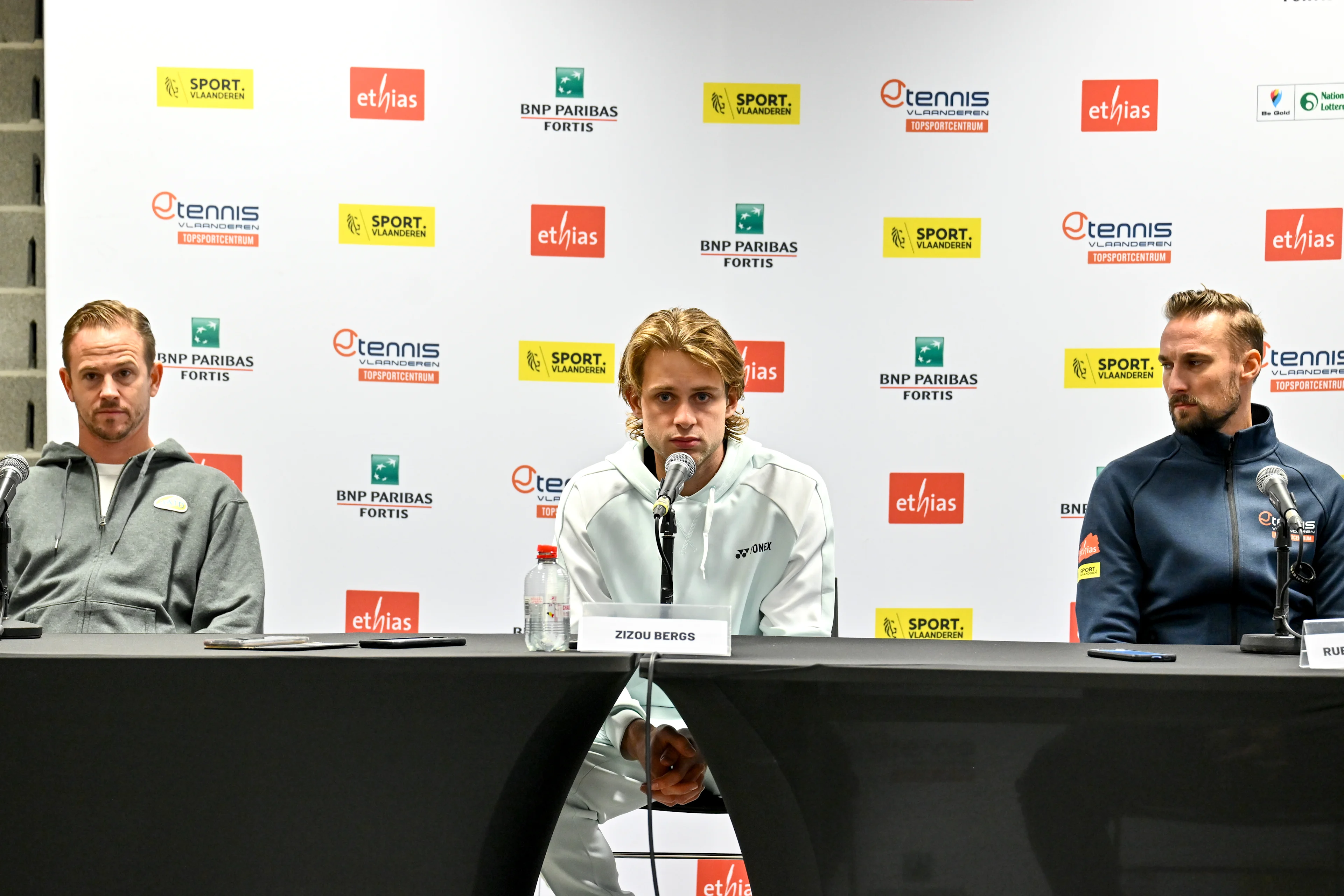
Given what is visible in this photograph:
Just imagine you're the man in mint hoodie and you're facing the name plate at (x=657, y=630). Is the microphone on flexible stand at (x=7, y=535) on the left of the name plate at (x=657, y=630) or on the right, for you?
right

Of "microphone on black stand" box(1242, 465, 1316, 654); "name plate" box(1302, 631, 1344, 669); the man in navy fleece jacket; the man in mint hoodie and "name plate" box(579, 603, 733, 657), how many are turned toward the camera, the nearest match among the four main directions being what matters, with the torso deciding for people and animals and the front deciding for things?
4

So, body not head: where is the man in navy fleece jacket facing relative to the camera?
toward the camera

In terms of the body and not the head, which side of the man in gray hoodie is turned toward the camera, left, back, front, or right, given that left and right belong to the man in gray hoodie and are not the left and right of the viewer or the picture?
front

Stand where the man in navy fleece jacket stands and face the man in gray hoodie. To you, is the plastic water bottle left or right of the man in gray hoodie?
left

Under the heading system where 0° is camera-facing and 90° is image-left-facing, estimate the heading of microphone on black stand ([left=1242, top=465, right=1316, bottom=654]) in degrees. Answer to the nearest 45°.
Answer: approximately 135°

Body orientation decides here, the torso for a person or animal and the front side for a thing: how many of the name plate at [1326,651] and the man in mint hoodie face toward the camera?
2

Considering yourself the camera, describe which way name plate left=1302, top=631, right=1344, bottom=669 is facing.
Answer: facing the viewer

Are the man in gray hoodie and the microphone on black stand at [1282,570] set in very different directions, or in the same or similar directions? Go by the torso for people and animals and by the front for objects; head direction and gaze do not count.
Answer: very different directions

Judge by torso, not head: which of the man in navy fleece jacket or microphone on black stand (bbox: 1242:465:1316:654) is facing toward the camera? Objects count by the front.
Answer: the man in navy fleece jacket

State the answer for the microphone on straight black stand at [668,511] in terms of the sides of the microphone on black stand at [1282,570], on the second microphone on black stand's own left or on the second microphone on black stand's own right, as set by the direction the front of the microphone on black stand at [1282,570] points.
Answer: on the second microphone on black stand's own left

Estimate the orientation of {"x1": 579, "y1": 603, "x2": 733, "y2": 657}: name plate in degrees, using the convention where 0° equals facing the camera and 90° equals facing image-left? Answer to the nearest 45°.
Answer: approximately 0°

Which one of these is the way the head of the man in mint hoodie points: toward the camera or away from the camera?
toward the camera

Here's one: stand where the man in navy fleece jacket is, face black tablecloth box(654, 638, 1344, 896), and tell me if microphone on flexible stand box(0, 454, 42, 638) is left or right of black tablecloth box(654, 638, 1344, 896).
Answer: right

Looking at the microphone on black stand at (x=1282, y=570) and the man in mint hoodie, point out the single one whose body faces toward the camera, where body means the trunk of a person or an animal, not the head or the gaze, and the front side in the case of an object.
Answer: the man in mint hoodie

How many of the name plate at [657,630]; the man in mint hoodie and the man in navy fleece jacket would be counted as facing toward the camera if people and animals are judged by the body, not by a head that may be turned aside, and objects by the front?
3

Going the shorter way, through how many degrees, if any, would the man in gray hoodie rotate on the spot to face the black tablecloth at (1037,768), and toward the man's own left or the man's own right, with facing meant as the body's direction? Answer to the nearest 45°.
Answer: approximately 45° to the man's own left

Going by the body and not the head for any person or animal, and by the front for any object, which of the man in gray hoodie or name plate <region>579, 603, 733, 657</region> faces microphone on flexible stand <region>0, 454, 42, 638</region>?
the man in gray hoodie
